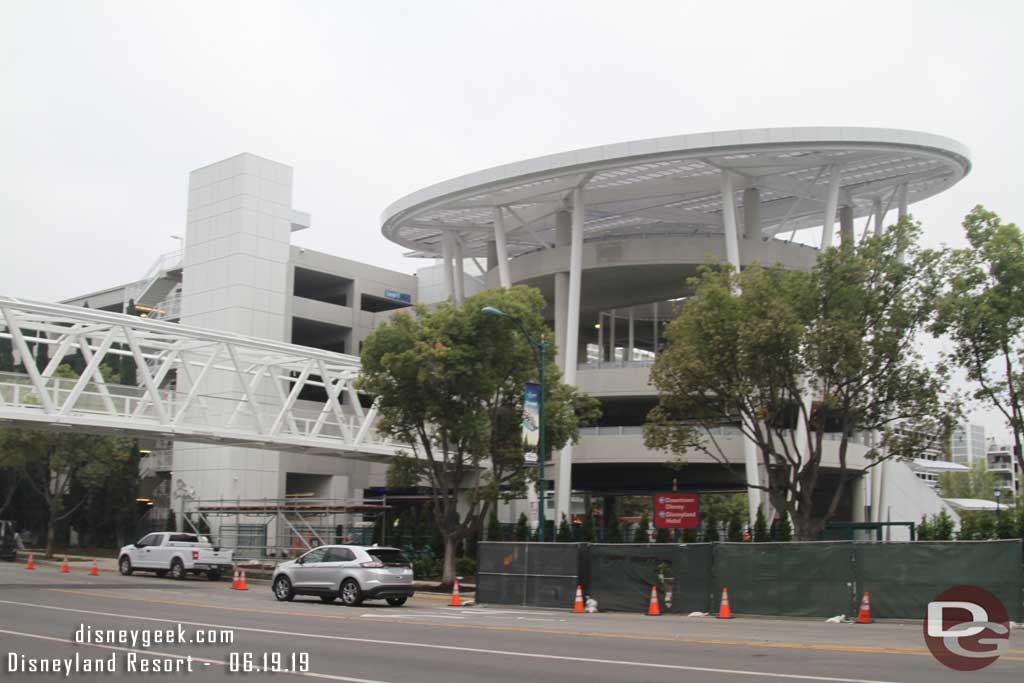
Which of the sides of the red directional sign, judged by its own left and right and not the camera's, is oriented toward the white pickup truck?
right

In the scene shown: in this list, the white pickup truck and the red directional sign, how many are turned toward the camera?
1

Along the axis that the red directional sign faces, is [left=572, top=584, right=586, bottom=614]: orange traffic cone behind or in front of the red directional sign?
in front

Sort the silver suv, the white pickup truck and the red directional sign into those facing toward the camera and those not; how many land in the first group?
1

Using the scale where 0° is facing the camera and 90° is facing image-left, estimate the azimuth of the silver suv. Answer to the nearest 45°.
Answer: approximately 135°

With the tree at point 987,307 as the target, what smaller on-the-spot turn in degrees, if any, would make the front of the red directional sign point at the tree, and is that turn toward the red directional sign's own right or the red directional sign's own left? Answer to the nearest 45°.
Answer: approximately 45° to the red directional sign's own left

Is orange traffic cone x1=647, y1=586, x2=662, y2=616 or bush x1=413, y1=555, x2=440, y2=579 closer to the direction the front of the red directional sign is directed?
the orange traffic cone

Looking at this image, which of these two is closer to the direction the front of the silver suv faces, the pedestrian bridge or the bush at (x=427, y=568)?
the pedestrian bridge

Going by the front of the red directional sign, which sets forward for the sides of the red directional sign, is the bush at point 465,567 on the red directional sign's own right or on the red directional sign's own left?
on the red directional sign's own right

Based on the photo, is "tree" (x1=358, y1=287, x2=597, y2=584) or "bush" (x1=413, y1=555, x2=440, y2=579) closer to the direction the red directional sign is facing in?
the tree
